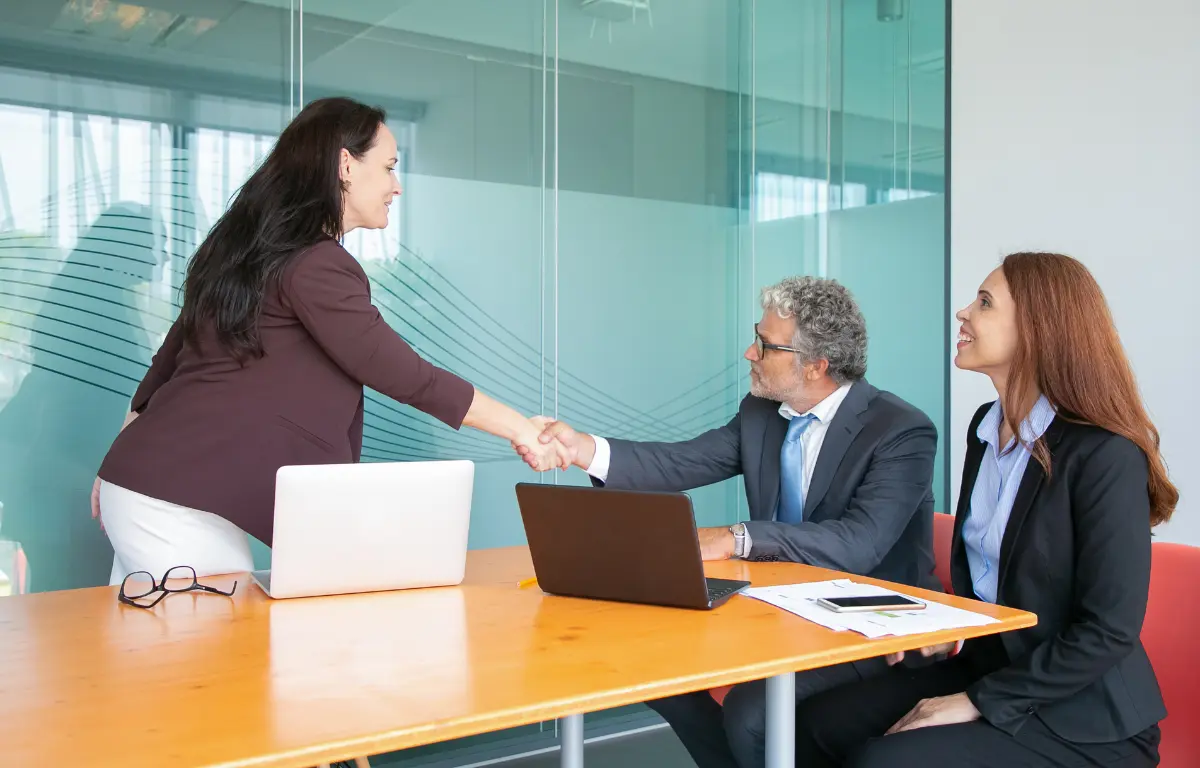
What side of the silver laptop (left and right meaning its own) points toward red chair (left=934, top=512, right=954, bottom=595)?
right

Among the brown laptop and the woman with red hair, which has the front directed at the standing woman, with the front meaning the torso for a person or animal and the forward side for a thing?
the woman with red hair

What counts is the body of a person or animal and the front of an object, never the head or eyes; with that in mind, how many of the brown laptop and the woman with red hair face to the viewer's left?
1

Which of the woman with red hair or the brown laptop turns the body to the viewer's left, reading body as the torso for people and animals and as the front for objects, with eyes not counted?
the woman with red hair

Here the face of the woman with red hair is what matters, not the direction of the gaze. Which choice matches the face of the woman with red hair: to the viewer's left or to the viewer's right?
to the viewer's left

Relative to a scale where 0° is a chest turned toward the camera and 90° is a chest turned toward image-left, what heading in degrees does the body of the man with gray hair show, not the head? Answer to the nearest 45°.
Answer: approximately 45°

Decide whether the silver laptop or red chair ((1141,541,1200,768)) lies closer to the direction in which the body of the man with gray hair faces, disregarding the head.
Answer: the silver laptop

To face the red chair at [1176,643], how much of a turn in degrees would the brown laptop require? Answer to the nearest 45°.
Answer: approximately 45° to its right

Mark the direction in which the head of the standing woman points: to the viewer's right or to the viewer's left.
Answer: to the viewer's right

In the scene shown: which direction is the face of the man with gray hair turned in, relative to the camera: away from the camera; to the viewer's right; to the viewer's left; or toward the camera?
to the viewer's left

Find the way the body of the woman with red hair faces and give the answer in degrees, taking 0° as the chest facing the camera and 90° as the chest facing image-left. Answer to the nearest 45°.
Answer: approximately 90°

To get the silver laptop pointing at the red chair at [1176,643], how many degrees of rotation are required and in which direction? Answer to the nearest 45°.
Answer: approximately 135° to its right

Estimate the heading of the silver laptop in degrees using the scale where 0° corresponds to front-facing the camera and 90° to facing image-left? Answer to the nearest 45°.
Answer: approximately 135°
